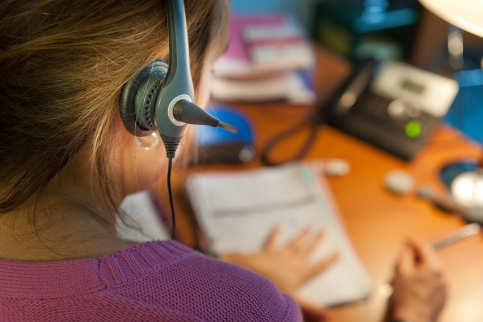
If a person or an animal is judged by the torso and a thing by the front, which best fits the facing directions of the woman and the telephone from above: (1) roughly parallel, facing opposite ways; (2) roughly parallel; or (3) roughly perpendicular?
roughly parallel, facing opposite ways

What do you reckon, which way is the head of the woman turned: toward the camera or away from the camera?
away from the camera

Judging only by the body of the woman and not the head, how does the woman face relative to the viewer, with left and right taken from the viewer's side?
facing away from the viewer and to the right of the viewer

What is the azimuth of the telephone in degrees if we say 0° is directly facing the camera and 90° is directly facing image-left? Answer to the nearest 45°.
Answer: approximately 45°
